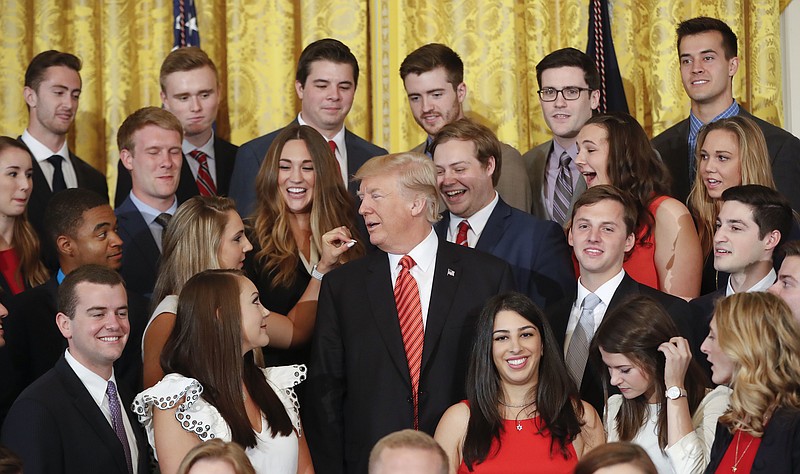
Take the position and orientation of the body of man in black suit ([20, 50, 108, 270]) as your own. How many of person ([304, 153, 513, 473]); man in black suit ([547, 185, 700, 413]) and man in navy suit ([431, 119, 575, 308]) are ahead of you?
3

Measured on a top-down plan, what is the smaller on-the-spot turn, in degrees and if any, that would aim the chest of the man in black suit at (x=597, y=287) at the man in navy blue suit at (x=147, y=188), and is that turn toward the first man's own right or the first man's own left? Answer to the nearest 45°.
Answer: approximately 45° to the first man's own right

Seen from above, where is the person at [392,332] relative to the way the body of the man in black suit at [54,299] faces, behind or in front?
in front

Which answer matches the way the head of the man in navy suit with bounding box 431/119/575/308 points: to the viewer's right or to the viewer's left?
to the viewer's left

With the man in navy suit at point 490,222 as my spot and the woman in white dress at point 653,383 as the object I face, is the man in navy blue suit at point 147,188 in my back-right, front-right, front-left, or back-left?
back-right

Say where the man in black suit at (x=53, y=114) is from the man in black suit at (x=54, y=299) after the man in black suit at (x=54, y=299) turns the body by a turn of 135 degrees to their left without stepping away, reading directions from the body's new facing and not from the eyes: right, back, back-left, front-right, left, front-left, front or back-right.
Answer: front

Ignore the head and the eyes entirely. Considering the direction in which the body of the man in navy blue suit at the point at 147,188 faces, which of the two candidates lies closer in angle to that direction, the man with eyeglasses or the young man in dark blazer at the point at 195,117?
the man with eyeglasses
